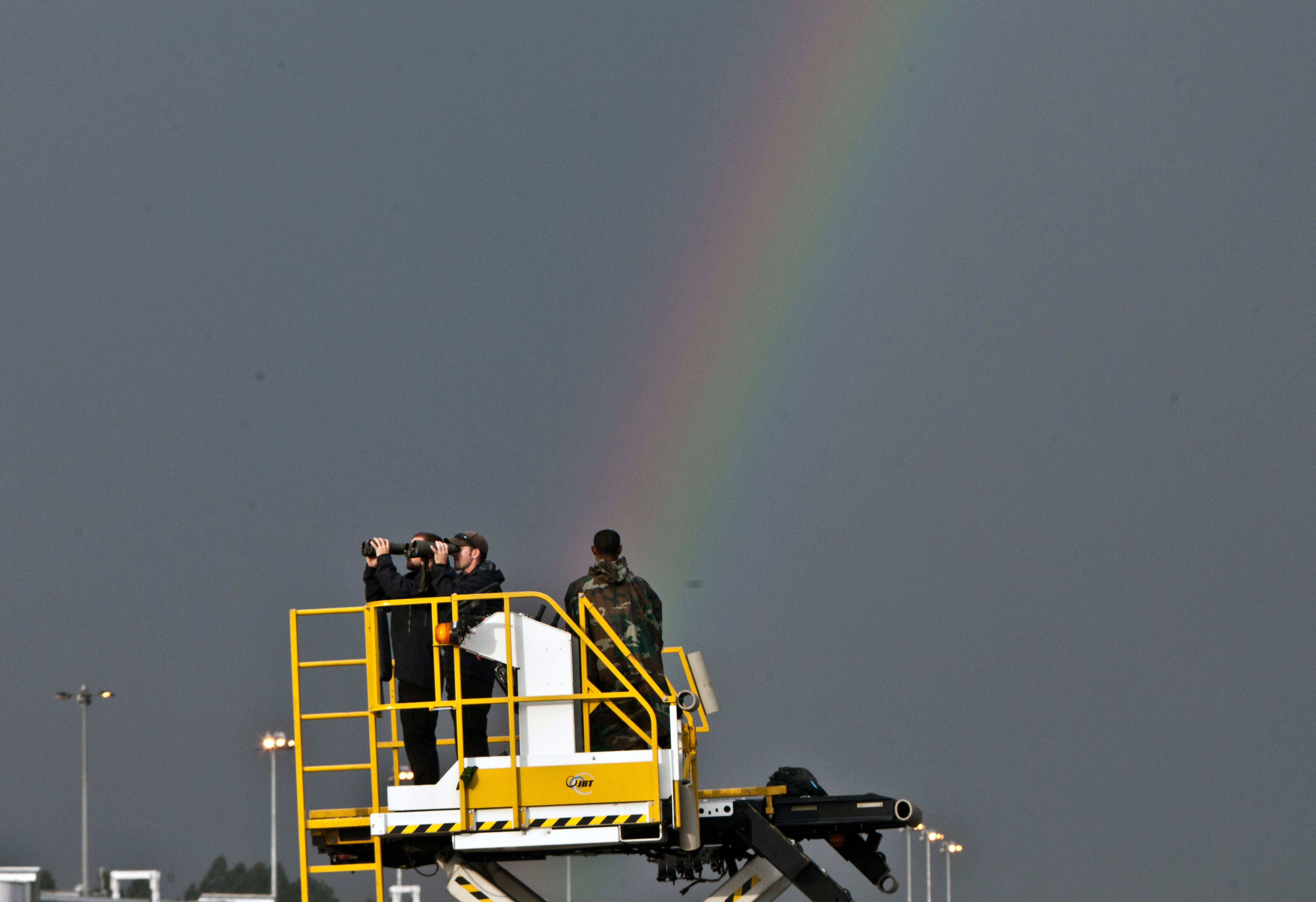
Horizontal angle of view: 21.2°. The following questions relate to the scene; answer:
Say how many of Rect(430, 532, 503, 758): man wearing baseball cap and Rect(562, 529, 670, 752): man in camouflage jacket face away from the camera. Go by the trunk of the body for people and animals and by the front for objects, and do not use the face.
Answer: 1

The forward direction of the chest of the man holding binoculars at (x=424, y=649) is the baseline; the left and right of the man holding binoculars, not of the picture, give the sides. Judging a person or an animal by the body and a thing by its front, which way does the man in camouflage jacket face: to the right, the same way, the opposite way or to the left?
to the right

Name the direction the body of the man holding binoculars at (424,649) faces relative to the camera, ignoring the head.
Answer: to the viewer's left

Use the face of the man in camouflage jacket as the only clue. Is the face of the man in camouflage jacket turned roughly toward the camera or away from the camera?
away from the camera

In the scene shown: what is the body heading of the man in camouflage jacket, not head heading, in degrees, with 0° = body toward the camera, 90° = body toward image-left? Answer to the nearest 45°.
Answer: approximately 180°

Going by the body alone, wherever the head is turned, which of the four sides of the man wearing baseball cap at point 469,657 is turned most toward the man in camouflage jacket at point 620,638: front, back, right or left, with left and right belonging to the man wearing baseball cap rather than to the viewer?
back

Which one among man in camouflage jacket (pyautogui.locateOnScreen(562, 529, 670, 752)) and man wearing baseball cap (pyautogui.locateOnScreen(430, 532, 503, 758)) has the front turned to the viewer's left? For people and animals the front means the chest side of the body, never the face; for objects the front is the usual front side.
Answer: the man wearing baseball cap

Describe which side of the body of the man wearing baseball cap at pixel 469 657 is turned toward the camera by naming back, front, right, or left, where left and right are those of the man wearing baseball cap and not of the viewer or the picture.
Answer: left

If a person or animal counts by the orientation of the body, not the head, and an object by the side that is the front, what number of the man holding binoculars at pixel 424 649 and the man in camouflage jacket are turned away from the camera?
1

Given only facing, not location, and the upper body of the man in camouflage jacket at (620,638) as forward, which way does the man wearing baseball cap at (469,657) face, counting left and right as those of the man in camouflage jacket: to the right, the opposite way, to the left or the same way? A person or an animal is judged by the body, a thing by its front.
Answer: to the left

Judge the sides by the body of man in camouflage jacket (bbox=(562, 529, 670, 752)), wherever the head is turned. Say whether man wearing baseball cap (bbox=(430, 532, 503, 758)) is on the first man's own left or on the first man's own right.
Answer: on the first man's own left

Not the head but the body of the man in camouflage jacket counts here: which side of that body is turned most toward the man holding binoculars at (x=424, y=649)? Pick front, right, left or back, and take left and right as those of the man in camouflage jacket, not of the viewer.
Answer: left

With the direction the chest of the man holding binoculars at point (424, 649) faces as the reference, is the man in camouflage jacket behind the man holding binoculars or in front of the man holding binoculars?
behind

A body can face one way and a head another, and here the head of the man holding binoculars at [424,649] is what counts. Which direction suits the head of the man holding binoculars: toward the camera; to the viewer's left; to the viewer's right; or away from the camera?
to the viewer's left
